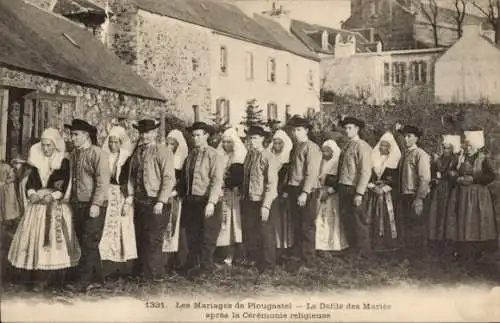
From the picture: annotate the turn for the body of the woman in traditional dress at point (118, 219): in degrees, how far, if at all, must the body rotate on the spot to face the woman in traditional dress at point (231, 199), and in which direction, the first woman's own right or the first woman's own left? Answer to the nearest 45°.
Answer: approximately 135° to the first woman's own left

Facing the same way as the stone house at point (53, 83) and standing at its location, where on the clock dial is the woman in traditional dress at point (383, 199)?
The woman in traditional dress is roughly at 11 o'clock from the stone house.

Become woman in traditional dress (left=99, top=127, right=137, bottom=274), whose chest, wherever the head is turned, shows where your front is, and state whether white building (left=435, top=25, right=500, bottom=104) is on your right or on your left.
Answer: on your left

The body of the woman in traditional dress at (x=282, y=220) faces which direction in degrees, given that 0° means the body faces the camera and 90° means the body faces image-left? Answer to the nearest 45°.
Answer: approximately 45°

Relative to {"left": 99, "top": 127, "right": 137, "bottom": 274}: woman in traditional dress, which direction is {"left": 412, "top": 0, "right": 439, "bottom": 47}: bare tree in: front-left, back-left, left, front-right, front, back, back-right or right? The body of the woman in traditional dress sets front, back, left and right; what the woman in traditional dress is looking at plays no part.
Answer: back-left

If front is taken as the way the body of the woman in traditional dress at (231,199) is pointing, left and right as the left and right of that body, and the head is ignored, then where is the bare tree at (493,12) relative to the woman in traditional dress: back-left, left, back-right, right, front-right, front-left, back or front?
back-left
